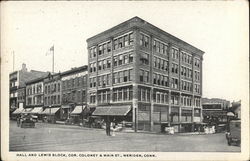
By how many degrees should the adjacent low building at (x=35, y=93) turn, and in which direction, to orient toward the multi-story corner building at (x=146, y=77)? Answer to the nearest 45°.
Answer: approximately 90° to its left

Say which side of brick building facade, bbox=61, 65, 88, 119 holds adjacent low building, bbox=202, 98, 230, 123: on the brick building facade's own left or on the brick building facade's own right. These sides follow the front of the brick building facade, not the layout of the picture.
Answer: on the brick building facade's own left

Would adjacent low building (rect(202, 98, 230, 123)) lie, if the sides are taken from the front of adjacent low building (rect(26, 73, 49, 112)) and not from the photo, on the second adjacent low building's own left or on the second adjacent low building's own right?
on the second adjacent low building's own left
